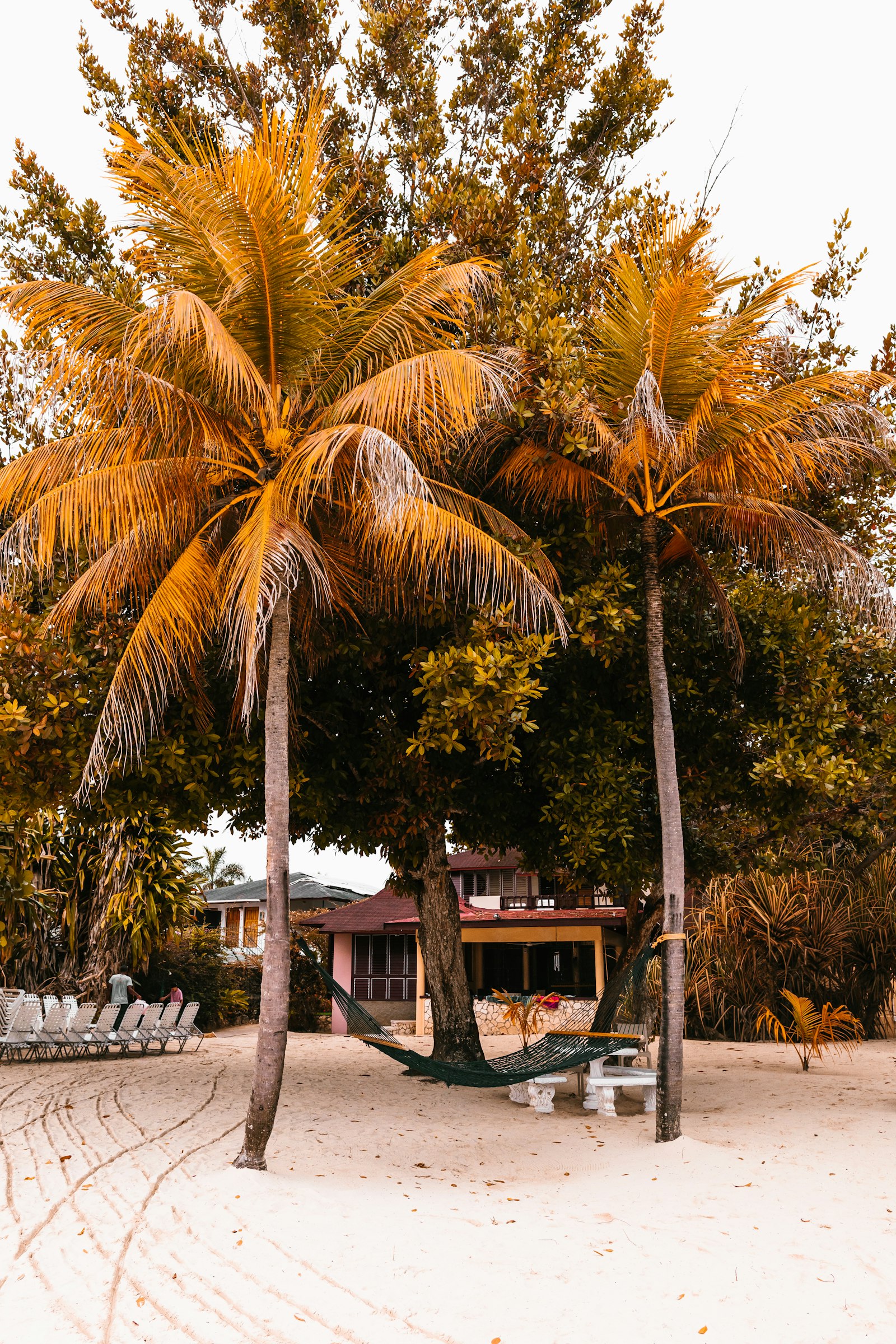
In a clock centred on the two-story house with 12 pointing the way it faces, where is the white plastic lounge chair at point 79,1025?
The white plastic lounge chair is roughly at 1 o'clock from the two-story house.

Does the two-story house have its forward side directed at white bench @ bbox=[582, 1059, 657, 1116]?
yes

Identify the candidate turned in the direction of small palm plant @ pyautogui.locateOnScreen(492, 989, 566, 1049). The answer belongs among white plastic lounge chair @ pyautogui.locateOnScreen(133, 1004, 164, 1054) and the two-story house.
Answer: the two-story house

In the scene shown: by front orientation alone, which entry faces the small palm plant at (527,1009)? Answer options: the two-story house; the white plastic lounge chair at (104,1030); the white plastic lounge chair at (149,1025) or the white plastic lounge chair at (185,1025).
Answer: the two-story house

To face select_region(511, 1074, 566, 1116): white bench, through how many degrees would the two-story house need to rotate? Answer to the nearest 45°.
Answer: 0° — it already faces it

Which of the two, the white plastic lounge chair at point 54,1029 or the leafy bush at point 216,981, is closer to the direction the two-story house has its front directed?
the white plastic lounge chair

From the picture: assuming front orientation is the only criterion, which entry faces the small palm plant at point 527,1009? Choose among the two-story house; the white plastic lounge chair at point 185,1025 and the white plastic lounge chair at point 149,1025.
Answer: the two-story house

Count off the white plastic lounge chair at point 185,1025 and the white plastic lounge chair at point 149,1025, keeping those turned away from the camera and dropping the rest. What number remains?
0

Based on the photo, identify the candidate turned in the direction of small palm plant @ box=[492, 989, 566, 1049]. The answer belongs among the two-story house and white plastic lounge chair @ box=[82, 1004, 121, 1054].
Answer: the two-story house
